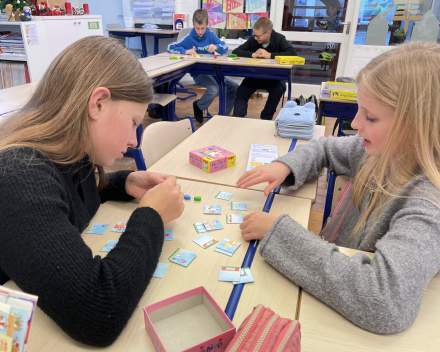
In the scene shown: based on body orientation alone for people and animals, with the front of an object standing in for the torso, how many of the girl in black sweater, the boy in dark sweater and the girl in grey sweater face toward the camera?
1

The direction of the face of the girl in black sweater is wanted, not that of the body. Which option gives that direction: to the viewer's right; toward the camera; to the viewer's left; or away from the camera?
to the viewer's right

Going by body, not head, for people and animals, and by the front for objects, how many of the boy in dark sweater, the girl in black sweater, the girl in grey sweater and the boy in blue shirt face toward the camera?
2

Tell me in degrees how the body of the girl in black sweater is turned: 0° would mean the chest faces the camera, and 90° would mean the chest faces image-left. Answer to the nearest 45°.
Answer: approximately 270°

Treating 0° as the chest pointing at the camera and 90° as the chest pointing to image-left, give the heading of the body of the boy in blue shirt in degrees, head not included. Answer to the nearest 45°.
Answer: approximately 0°

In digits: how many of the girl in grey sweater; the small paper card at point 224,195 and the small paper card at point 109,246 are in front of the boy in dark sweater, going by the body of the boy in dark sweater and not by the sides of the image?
3

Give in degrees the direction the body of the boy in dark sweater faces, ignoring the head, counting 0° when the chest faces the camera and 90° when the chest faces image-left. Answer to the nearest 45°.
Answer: approximately 0°

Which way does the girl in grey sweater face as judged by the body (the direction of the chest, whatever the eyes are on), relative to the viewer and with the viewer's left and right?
facing to the left of the viewer

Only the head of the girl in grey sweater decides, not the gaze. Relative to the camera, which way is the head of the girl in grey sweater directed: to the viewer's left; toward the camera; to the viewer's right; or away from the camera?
to the viewer's left
